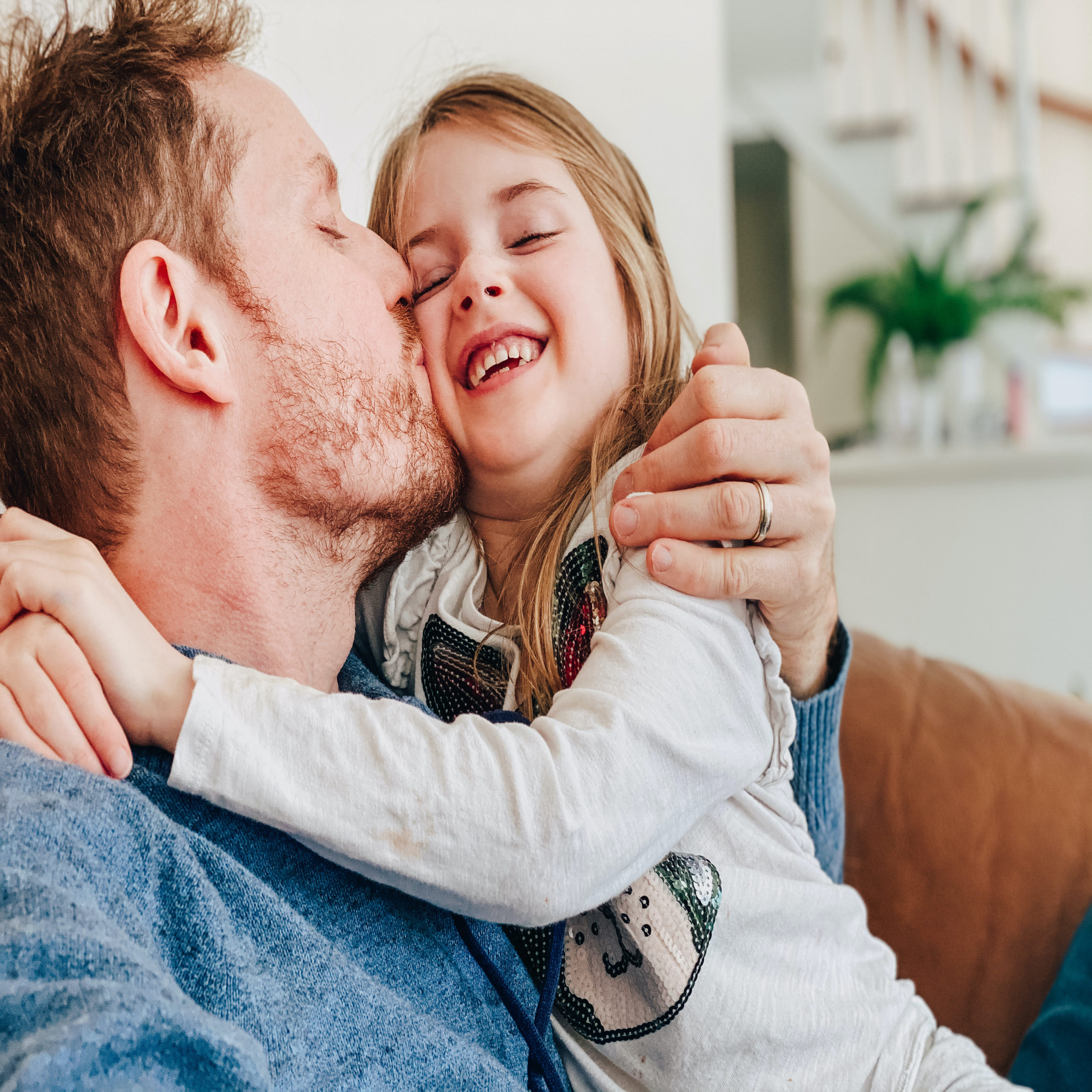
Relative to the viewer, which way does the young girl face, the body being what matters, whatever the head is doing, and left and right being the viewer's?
facing the viewer and to the left of the viewer

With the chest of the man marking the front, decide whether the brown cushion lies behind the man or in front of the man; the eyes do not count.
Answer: in front

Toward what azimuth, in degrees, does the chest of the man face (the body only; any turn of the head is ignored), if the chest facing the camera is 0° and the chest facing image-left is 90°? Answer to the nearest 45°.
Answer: approximately 270°

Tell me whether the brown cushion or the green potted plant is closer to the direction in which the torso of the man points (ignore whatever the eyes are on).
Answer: the brown cushion

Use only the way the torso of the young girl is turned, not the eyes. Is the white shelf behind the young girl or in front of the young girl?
behind

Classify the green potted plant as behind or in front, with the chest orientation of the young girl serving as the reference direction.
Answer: behind

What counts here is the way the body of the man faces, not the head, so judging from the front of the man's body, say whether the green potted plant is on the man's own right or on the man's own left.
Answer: on the man's own left

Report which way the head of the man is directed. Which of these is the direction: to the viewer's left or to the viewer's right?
to the viewer's right
